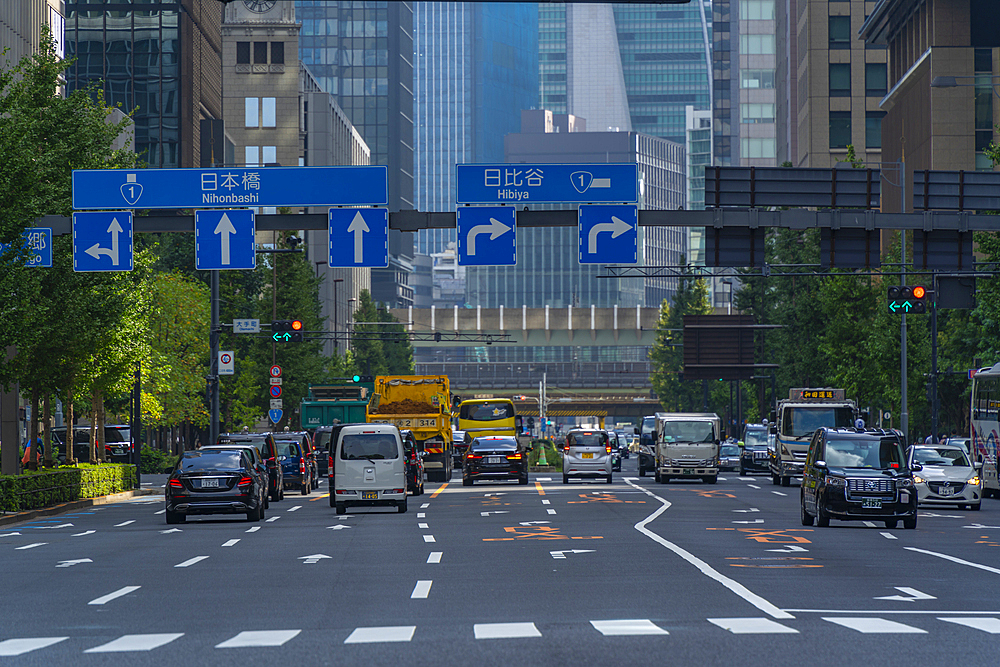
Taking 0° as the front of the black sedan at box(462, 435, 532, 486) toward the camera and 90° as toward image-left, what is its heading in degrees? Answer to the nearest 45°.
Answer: approximately 180°

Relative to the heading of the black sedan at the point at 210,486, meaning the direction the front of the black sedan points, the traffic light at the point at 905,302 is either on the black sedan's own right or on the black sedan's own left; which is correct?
on the black sedan's own right

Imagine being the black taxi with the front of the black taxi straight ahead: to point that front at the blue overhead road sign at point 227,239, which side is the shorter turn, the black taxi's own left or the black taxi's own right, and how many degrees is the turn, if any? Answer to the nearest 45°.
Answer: approximately 90° to the black taxi's own right

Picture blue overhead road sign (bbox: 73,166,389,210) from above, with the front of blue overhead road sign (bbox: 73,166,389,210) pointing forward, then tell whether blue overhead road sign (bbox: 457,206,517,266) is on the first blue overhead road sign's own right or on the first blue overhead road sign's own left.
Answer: on the first blue overhead road sign's own left

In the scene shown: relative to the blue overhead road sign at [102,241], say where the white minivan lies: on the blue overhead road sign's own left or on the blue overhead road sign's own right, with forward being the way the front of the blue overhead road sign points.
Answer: on the blue overhead road sign's own left

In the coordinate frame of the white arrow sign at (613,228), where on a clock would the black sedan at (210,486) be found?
The black sedan is roughly at 2 o'clock from the white arrow sign.

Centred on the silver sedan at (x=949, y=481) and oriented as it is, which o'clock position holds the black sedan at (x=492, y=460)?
The black sedan is roughly at 4 o'clock from the silver sedan.

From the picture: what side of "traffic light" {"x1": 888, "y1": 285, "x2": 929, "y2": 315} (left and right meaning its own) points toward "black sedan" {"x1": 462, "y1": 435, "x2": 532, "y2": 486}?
right

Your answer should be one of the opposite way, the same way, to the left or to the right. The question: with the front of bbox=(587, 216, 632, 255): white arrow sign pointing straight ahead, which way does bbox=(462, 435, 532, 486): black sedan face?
the opposite way

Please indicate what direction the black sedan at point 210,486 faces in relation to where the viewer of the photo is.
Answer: facing away from the viewer

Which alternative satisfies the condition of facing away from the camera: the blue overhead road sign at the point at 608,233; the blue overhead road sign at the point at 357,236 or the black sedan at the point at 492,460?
the black sedan

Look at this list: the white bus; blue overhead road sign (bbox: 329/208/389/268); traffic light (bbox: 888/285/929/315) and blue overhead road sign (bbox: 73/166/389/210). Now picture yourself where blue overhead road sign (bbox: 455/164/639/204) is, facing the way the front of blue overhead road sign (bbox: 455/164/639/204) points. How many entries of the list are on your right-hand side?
2
